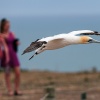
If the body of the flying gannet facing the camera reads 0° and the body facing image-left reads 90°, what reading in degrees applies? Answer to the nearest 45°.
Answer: approximately 270°
